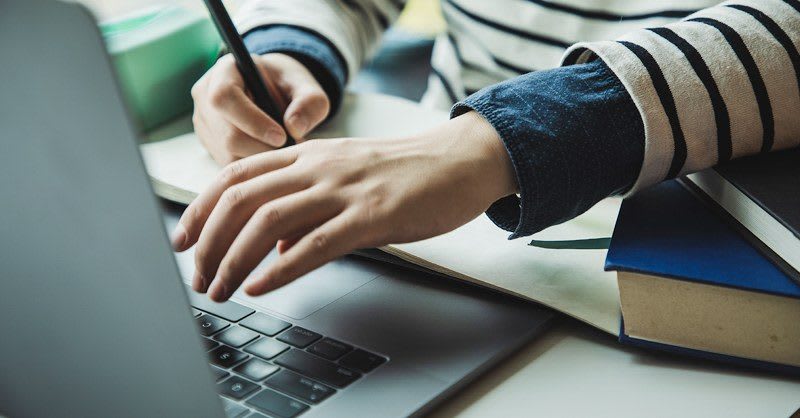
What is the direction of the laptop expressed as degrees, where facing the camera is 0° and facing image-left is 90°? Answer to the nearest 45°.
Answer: approximately 225°
